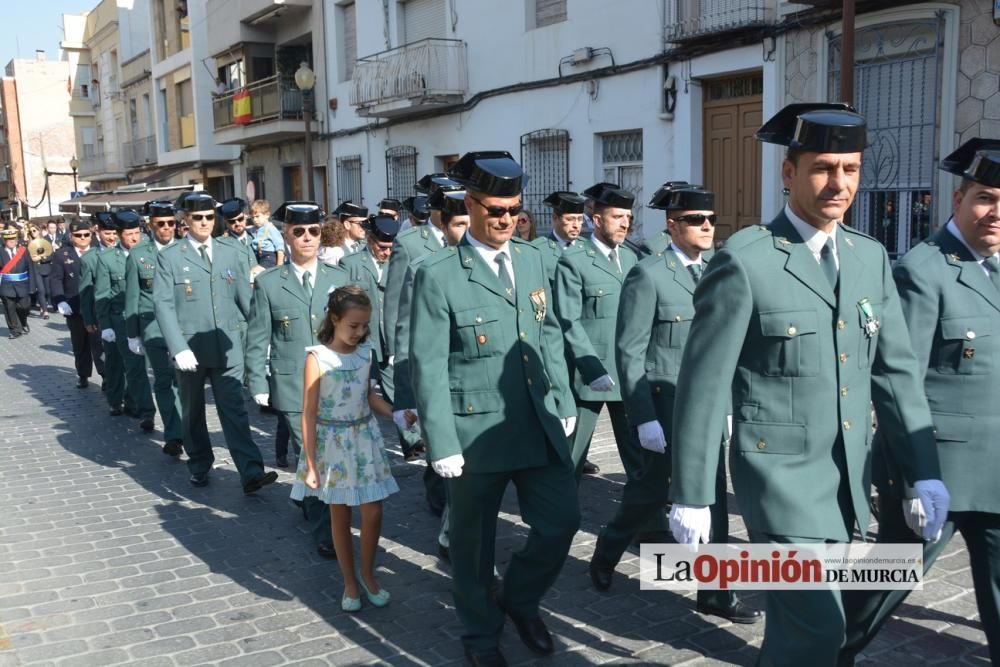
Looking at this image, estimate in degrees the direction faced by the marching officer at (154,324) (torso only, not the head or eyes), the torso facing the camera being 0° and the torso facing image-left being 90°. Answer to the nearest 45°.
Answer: approximately 315°

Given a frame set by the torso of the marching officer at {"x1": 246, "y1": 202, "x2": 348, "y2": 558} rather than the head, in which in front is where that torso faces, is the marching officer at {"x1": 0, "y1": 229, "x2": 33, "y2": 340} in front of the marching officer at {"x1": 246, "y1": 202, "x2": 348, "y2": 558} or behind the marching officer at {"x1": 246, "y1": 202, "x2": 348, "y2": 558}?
behind

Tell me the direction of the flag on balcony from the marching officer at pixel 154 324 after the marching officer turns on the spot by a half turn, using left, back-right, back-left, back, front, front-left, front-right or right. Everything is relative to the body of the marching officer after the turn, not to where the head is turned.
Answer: front-right

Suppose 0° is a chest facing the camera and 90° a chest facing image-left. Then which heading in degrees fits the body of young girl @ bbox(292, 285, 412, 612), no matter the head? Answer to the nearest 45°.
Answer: approximately 315°

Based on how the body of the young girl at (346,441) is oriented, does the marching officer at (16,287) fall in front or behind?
behind

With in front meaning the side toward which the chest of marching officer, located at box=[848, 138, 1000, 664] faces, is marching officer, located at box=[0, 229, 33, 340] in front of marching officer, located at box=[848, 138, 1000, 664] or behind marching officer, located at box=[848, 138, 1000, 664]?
behind

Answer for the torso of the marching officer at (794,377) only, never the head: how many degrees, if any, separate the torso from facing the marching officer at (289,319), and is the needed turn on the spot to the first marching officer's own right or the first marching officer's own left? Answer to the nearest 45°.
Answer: approximately 180°

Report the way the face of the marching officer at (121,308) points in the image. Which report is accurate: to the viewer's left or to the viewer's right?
to the viewer's right

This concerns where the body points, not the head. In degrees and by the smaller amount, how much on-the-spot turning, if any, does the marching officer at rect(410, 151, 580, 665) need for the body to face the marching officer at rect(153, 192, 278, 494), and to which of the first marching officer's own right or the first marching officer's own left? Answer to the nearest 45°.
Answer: approximately 180°
